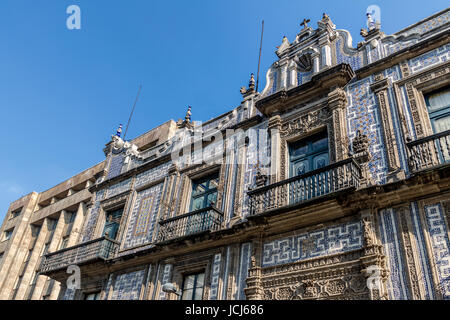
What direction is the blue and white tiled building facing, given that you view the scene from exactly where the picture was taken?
facing the viewer and to the left of the viewer
